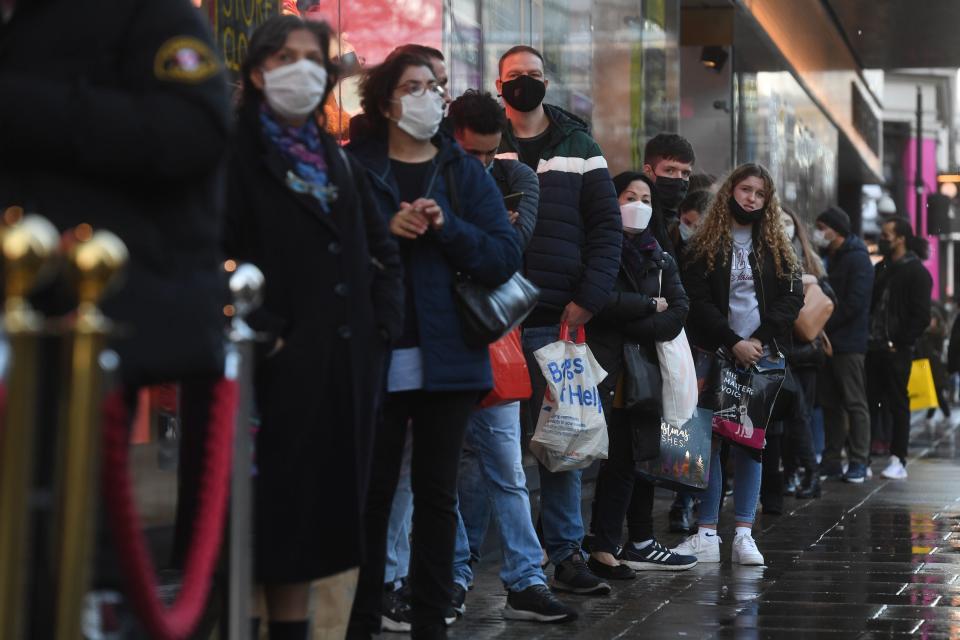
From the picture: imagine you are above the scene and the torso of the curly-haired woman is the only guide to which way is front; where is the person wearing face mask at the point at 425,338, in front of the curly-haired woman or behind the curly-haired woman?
in front

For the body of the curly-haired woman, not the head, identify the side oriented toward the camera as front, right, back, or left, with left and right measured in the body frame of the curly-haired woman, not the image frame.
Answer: front

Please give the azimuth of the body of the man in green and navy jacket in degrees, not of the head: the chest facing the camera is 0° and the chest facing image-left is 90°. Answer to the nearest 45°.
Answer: approximately 0°
